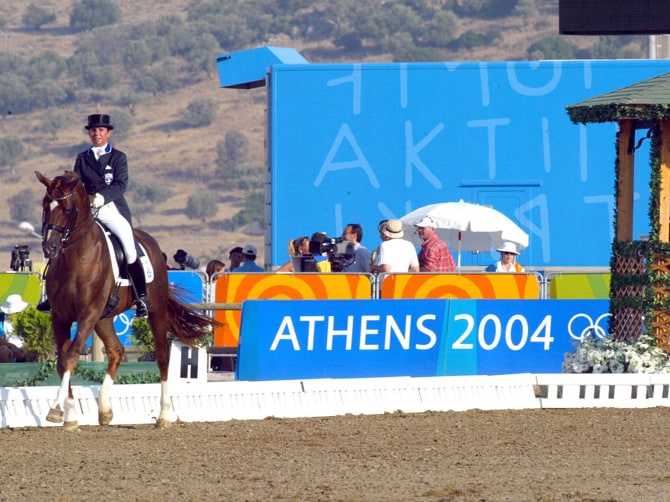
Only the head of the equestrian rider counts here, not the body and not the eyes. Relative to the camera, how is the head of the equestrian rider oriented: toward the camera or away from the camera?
toward the camera

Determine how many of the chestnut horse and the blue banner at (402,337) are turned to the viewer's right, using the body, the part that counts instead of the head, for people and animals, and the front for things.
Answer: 0

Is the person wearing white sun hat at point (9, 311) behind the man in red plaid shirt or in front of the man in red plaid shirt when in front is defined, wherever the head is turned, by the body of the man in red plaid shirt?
in front

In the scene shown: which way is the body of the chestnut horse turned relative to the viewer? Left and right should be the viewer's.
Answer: facing the viewer and to the left of the viewer

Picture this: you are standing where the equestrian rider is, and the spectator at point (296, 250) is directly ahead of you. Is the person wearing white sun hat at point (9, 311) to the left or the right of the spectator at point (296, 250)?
left

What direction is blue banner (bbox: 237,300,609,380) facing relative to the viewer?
toward the camera

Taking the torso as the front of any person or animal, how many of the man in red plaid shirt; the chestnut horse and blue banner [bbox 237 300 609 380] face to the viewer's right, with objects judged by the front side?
0

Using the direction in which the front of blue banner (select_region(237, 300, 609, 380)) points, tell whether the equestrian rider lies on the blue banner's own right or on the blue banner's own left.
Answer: on the blue banner's own right
